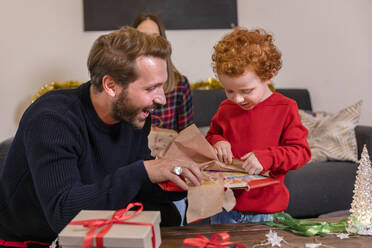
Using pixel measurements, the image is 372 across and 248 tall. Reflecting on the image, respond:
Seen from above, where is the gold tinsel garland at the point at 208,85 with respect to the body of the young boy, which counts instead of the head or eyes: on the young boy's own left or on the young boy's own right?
on the young boy's own right

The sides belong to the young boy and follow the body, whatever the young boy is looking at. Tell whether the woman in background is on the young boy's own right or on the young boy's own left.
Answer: on the young boy's own right

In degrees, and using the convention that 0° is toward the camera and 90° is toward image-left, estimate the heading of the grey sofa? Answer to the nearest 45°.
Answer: approximately 0°

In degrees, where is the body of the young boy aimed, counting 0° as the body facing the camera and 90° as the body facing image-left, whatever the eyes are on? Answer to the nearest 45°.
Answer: approximately 45°
